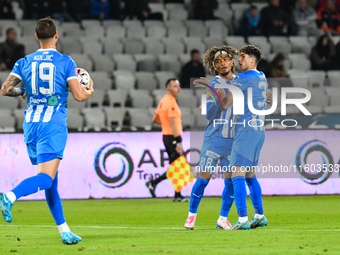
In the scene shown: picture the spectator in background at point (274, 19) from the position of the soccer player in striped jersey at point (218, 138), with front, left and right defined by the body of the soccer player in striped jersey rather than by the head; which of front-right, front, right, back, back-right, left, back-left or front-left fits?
back-left

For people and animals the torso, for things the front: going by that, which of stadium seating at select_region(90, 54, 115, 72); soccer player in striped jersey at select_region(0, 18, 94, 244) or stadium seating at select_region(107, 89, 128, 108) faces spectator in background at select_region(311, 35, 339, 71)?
the soccer player in striped jersey

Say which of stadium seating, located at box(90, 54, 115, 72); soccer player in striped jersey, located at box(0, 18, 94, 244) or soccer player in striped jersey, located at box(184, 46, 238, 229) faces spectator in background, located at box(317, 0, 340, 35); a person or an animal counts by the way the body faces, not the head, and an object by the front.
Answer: soccer player in striped jersey, located at box(0, 18, 94, 244)

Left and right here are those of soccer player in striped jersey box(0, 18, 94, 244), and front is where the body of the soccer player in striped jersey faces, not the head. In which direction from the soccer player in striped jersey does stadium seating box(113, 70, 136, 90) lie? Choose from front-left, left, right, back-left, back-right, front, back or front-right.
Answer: front-left

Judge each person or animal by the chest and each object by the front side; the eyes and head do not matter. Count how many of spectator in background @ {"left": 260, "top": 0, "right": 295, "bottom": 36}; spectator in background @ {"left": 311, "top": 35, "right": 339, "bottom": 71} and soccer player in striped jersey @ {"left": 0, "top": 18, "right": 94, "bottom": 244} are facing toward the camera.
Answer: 2

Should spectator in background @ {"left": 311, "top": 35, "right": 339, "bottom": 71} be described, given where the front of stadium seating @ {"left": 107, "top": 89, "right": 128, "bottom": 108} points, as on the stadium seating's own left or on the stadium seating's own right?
on the stadium seating's own left

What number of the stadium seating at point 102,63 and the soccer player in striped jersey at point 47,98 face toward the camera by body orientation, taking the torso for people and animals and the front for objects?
1

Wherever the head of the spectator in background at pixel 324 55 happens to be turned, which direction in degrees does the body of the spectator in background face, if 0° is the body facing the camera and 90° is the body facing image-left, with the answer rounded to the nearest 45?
approximately 0°

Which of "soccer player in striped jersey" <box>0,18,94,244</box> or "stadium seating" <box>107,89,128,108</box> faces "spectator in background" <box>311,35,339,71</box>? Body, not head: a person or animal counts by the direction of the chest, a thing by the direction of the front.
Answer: the soccer player in striped jersey

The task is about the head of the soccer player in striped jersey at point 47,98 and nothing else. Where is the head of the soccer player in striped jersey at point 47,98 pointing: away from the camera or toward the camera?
away from the camera
